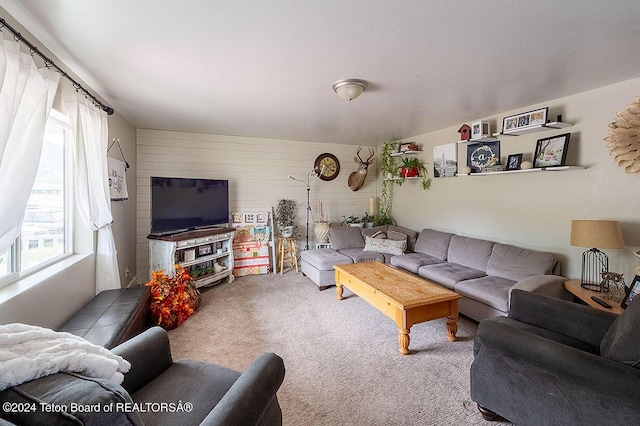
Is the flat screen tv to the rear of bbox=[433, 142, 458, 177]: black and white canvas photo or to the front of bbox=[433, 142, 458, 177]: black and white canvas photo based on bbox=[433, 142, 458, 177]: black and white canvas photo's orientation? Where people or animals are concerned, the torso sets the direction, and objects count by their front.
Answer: to the front

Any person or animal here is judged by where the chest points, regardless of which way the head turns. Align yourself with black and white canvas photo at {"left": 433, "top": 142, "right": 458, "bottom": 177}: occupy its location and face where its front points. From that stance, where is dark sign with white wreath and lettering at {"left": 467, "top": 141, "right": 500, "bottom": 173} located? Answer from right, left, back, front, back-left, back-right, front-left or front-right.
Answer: left

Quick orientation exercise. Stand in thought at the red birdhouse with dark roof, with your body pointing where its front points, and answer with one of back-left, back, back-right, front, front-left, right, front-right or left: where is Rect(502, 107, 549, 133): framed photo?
left

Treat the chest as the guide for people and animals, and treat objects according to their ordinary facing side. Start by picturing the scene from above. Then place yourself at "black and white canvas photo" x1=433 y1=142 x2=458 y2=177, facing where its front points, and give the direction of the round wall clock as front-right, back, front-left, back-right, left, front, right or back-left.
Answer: front-right

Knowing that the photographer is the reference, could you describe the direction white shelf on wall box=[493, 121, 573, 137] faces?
facing the viewer and to the left of the viewer

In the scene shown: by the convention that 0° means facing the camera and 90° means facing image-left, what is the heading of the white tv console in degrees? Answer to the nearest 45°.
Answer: approximately 315°

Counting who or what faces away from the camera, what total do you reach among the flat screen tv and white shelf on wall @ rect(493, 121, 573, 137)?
0

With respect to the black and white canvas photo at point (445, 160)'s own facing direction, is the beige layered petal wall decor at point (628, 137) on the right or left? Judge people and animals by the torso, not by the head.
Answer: on its left

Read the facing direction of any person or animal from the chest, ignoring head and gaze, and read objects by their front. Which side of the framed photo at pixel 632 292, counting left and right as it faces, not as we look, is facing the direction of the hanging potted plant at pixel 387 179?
right

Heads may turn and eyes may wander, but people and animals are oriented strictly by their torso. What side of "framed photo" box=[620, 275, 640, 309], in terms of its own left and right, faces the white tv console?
front

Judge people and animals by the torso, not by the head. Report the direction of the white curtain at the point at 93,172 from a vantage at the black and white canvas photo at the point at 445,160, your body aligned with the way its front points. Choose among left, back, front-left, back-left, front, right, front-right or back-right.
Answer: front

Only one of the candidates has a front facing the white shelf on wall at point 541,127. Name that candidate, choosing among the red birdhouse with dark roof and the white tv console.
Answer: the white tv console

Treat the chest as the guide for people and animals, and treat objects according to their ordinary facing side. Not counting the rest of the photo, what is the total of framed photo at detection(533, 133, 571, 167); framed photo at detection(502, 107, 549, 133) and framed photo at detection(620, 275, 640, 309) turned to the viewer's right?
0

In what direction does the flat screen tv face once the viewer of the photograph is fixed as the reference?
facing the viewer and to the right of the viewer

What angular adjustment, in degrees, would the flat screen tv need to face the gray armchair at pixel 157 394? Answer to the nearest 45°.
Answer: approximately 45° to its right

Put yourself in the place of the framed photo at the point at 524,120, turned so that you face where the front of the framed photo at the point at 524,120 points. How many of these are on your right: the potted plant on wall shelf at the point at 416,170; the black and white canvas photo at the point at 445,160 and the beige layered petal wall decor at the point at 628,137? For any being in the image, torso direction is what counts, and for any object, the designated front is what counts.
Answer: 2

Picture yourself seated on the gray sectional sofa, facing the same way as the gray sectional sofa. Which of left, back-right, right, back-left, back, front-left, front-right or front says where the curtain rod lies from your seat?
front

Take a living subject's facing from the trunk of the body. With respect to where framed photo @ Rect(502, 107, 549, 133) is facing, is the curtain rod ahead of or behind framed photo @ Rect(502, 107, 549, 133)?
ahead
